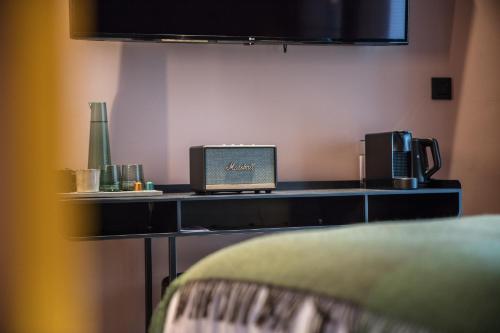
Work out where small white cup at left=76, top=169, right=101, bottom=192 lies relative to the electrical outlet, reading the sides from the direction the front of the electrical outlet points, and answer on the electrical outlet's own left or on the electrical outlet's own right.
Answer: on the electrical outlet's own right

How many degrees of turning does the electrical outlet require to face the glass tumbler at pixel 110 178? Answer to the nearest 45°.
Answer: approximately 45° to its right

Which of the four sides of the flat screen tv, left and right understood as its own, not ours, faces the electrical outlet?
left

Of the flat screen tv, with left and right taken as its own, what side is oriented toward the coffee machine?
left

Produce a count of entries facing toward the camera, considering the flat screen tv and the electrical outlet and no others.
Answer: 2

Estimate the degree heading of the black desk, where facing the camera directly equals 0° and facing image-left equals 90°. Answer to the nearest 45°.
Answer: approximately 0°

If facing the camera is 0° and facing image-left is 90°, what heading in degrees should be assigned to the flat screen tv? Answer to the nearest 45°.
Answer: approximately 0°

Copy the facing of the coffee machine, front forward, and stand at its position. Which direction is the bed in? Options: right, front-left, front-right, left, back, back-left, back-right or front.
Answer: front-right

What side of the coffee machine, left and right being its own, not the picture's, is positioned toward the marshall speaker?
right
